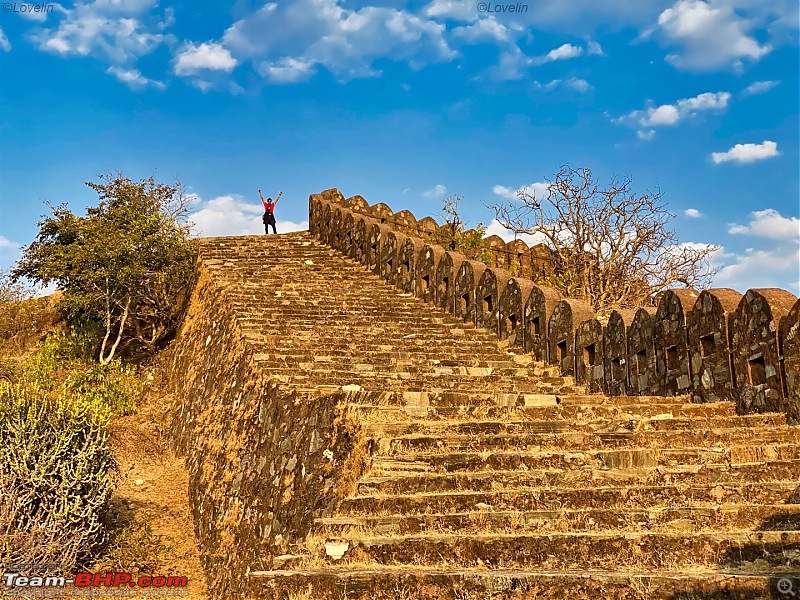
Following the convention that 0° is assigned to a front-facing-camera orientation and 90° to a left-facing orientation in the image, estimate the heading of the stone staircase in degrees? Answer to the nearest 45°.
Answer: approximately 0°

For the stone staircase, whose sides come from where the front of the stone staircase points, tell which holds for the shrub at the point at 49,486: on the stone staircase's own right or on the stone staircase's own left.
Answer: on the stone staircase's own right

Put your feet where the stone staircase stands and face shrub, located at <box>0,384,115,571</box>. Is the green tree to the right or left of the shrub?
right

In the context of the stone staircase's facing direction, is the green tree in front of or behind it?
behind
